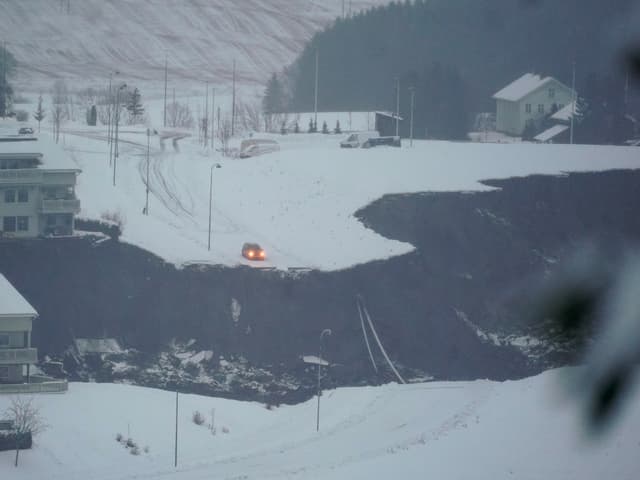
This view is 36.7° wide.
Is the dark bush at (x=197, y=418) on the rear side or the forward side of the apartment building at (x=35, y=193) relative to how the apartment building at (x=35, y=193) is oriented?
on the forward side

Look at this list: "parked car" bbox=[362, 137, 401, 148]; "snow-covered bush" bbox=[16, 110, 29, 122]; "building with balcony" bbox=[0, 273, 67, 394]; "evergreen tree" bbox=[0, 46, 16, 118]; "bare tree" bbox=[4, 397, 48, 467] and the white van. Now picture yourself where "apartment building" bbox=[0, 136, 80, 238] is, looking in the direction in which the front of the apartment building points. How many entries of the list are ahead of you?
2

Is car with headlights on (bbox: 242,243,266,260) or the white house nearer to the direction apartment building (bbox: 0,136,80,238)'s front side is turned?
the car with headlights on

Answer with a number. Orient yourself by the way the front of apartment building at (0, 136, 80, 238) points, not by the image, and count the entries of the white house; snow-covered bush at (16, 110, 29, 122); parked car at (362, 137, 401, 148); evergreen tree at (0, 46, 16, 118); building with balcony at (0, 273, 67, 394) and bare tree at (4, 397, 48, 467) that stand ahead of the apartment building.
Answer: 2
